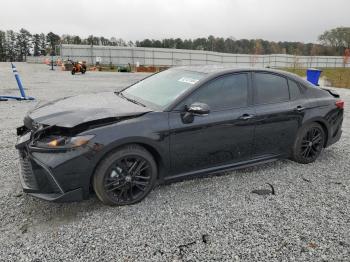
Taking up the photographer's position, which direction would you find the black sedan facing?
facing the viewer and to the left of the viewer
